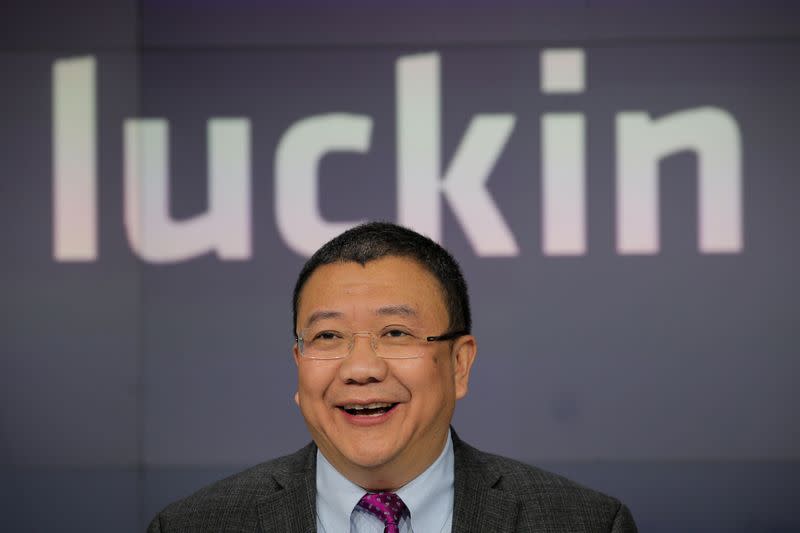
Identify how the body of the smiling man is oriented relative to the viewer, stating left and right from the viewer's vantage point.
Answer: facing the viewer

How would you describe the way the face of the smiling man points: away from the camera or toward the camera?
toward the camera
